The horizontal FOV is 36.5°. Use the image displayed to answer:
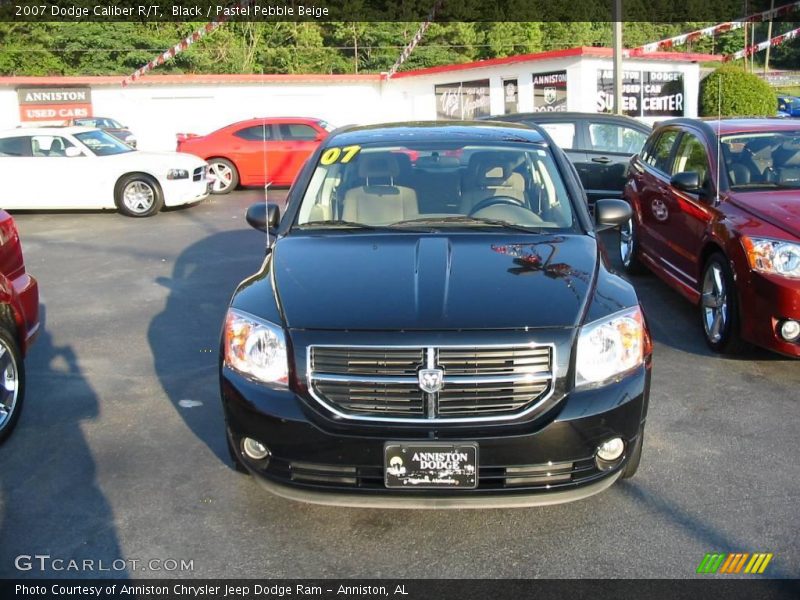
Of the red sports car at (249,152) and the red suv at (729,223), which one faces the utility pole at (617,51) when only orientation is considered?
the red sports car

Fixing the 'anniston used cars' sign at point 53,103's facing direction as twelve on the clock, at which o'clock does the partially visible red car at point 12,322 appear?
The partially visible red car is roughly at 12 o'clock from the 'anniston used cars' sign.

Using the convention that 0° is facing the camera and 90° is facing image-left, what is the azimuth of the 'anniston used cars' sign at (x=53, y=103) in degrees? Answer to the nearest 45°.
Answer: approximately 0°

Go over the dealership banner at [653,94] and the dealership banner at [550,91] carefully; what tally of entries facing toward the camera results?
2

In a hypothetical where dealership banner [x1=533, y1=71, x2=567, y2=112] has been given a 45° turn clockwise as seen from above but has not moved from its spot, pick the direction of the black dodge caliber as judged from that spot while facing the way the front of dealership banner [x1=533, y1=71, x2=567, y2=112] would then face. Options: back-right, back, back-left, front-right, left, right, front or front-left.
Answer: front-left

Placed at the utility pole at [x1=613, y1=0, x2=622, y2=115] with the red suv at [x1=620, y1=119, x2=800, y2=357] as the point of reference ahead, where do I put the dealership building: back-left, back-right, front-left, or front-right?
back-right

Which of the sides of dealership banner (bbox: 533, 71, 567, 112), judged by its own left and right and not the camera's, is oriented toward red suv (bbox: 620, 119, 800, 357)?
front

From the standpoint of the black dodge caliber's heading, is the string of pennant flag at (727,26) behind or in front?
behind

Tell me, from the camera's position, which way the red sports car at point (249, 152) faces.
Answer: facing to the right of the viewer

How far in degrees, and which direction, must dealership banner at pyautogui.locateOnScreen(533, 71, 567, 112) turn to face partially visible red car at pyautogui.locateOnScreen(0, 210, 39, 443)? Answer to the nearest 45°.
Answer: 0° — it already faces it

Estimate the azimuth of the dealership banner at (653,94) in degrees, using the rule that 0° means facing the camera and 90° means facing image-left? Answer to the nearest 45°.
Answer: approximately 0°

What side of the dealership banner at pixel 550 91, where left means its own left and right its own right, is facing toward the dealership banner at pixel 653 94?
left
